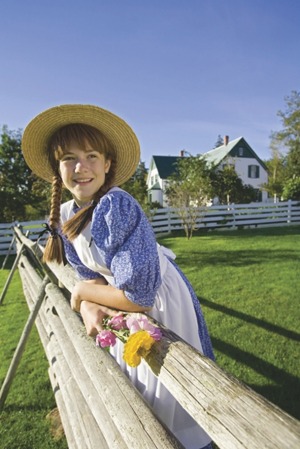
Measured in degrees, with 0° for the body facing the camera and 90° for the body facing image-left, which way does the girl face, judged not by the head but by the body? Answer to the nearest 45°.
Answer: approximately 45°

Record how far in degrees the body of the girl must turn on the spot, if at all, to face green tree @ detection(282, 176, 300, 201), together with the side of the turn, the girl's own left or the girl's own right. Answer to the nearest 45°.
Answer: approximately 180°

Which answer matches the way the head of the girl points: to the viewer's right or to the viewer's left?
to the viewer's left

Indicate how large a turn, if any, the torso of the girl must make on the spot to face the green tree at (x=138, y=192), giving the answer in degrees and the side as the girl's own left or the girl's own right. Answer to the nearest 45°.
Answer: approximately 135° to the girl's own right

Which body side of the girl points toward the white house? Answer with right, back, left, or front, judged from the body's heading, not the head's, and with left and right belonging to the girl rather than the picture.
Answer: back

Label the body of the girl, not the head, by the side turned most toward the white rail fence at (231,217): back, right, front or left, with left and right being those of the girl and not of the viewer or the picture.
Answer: back
